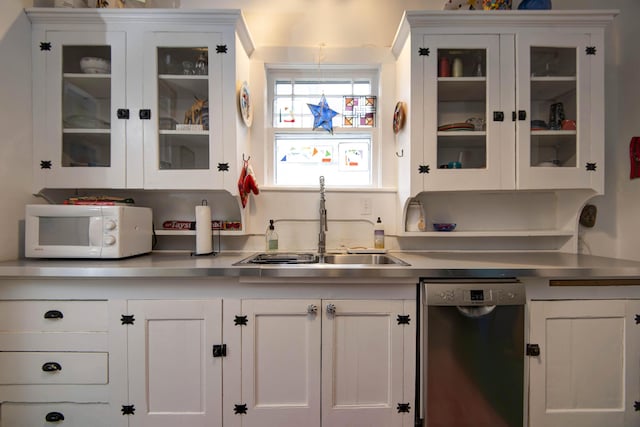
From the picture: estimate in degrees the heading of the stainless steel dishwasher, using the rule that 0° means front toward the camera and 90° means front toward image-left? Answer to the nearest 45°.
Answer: approximately 0°

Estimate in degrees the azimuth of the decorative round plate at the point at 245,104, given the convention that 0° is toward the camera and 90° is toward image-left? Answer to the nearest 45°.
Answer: approximately 270°

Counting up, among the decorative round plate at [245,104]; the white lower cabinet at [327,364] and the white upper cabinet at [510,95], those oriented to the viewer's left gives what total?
0

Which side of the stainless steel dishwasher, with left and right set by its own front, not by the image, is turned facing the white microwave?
right

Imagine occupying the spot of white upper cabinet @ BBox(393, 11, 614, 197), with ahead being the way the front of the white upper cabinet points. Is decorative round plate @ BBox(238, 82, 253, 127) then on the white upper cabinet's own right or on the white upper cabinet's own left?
on the white upper cabinet's own right

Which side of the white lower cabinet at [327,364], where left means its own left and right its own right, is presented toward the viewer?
front

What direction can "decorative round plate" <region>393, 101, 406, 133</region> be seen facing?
to the viewer's left

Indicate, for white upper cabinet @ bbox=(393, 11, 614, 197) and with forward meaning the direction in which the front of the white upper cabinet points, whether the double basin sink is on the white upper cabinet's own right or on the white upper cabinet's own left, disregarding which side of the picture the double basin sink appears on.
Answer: on the white upper cabinet's own right

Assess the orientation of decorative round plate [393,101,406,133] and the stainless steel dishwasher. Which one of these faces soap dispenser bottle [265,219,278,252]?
the decorative round plate
